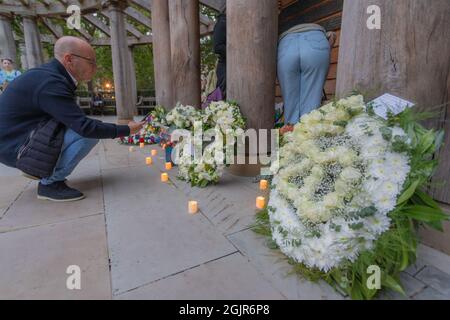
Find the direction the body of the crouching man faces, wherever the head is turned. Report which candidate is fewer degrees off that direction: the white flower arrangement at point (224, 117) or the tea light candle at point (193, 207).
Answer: the white flower arrangement

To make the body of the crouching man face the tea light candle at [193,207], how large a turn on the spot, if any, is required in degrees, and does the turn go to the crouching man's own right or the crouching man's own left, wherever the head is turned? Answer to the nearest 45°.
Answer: approximately 45° to the crouching man's own right

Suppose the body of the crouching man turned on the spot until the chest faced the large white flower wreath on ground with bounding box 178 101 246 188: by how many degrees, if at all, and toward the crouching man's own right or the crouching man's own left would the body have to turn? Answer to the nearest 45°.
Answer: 0° — they already face it

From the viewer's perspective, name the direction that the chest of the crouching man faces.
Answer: to the viewer's right

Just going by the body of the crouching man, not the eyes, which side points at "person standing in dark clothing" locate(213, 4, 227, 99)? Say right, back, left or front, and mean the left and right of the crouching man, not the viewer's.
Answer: front

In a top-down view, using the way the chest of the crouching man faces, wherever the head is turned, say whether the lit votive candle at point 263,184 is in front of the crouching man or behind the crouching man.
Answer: in front

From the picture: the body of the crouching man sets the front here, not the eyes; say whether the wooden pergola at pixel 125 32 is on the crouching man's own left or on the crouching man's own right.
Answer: on the crouching man's own left

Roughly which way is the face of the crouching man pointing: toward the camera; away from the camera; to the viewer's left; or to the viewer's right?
to the viewer's right
